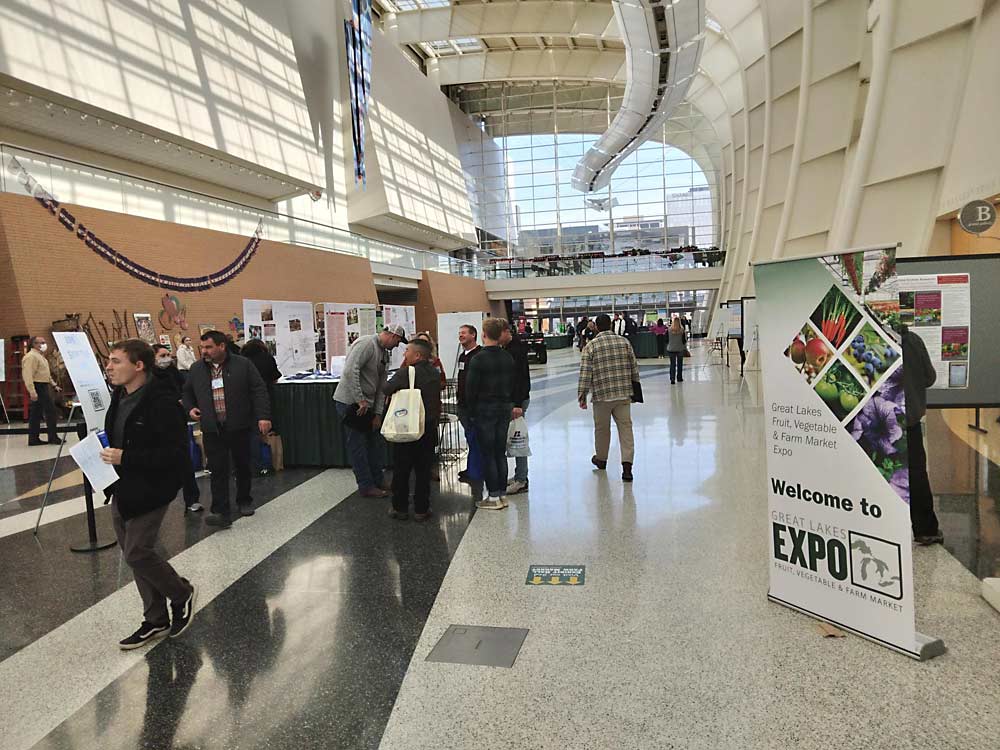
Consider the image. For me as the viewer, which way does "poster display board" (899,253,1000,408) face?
facing the viewer

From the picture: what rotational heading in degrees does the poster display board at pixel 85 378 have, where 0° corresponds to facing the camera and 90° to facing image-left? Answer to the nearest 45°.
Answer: approximately 315°

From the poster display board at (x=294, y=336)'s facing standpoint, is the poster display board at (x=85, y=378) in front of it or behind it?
in front

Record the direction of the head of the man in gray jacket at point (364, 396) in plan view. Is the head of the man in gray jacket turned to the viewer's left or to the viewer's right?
to the viewer's right

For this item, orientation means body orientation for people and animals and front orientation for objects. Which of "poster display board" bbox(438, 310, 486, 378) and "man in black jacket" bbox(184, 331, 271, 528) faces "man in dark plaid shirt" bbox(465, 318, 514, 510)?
the poster display board

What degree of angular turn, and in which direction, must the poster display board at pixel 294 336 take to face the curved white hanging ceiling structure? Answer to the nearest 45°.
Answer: approximately 90° to its left

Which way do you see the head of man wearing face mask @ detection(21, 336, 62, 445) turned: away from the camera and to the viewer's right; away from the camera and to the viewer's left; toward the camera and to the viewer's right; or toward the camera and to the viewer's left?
toward the camera and to the viewer's right

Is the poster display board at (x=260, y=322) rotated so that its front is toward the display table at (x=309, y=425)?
yes

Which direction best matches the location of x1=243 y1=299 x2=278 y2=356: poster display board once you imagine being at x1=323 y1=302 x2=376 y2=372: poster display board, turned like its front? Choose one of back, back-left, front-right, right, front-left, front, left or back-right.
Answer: back-right

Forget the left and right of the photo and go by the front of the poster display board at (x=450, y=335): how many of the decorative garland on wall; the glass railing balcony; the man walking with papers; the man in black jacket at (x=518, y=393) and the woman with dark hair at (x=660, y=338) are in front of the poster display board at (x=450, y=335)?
2
